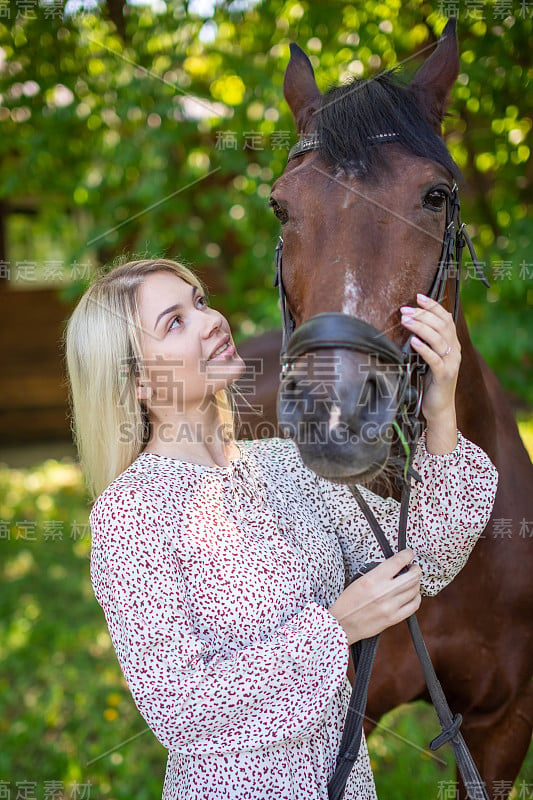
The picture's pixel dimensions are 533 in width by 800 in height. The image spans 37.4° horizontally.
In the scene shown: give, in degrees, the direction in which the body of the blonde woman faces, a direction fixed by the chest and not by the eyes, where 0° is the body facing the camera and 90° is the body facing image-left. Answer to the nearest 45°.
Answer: approximately 315°
